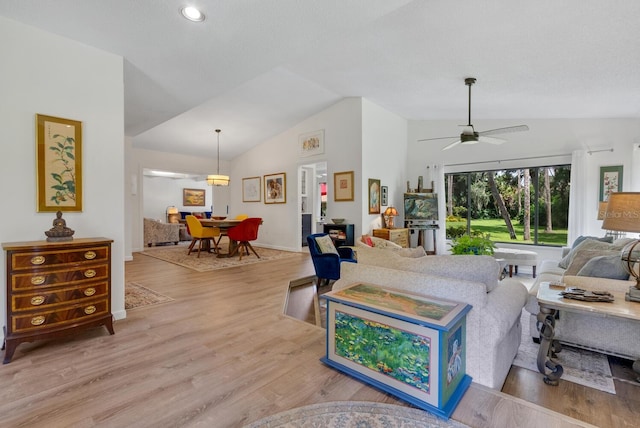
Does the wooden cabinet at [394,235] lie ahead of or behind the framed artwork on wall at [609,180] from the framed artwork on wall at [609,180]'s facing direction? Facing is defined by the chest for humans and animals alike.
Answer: ahead

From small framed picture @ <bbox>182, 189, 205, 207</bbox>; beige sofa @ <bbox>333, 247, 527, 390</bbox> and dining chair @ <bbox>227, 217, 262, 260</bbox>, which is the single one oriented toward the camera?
the small framed picture

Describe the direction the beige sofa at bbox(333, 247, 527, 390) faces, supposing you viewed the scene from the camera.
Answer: facing away from the viewer and to the right of the viewer

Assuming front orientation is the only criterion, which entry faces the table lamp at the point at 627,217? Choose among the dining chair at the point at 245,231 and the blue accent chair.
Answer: the blue accent chair

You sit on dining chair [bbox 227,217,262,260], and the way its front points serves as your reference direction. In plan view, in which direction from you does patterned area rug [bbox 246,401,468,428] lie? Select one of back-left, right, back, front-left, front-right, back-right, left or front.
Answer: back-left

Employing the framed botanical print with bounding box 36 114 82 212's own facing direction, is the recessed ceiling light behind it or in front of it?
in front

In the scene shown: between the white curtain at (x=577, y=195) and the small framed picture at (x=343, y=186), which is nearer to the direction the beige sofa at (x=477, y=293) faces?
the white curtain

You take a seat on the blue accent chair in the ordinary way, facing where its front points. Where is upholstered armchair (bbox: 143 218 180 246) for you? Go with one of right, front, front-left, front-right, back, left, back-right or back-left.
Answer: back

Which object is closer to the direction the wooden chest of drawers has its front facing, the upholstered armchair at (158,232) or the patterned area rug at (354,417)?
the patterned area rug

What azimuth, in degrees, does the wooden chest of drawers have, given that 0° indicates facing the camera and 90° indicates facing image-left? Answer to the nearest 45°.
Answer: approximately 315°

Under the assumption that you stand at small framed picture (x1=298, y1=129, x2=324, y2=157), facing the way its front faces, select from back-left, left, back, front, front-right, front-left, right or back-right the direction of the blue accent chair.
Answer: front-left

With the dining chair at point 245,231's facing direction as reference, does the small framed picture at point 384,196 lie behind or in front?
behind

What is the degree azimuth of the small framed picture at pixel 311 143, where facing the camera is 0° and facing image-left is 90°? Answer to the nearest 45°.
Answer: approximately 45°

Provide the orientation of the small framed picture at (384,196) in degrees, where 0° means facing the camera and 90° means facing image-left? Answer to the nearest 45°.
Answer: approximately 315°

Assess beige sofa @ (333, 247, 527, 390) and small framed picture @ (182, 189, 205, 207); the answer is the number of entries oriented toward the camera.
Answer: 1
